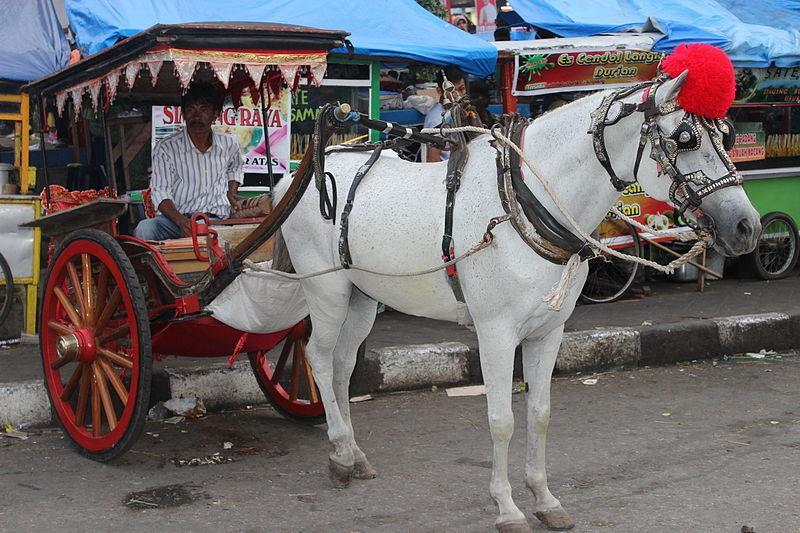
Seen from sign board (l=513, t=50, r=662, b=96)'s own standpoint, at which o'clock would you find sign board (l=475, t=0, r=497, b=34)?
sign board (l=475, t=0, r=497, b=34) is roughly at 5 o'clock from sign board (l=513, t=50, r=662, b=96).

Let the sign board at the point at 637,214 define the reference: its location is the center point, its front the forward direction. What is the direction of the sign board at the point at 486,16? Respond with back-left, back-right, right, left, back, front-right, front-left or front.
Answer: back-right

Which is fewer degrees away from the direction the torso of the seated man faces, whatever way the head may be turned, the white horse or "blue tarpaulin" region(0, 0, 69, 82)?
the white horse

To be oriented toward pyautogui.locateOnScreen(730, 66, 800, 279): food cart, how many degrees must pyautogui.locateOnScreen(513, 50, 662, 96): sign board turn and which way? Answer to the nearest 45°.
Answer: approximately 135° to its left

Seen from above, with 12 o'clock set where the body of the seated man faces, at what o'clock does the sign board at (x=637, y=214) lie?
The sign board is roughly at 8 o'clock from the seated man.

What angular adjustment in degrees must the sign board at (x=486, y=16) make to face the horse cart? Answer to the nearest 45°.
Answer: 0° — it already faces it

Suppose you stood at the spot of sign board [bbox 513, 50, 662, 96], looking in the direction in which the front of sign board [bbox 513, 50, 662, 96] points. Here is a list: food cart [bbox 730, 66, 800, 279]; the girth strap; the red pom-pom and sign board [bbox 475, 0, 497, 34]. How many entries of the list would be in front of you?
2

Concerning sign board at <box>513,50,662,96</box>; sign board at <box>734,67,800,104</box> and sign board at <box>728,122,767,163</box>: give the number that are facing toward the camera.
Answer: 3

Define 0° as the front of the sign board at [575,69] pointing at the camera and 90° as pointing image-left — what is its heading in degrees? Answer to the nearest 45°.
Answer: approximately 0°

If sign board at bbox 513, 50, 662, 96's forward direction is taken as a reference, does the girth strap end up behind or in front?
in front

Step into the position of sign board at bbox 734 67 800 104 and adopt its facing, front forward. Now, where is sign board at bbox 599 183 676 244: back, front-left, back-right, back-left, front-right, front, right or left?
front-right

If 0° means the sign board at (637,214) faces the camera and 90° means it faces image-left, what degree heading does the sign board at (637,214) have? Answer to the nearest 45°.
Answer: approximately 0°
